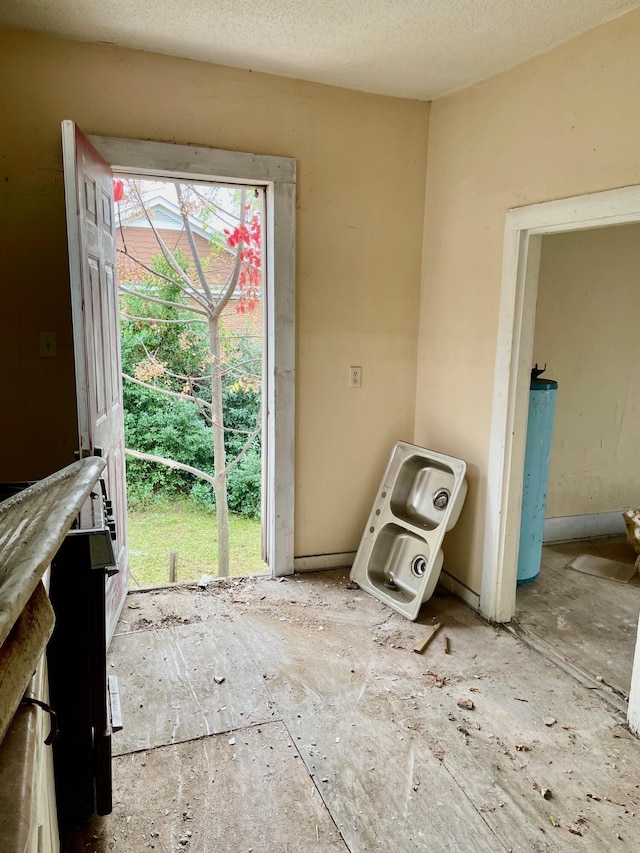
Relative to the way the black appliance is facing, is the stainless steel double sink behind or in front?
in front

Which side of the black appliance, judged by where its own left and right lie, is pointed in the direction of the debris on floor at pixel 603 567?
front

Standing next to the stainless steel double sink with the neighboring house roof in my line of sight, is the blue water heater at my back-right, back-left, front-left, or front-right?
back-right

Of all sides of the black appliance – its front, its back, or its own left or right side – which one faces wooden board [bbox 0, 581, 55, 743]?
right

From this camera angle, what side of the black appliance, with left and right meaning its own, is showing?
right

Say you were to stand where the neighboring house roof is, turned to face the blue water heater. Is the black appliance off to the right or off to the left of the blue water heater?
right

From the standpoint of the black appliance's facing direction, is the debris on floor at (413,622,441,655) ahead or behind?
ahead

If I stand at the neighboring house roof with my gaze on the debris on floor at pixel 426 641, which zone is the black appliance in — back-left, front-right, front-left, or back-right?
front-right

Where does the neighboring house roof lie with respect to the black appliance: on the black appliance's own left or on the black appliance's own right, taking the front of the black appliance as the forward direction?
on the black appliance's own left
